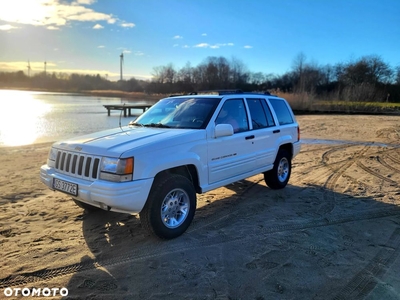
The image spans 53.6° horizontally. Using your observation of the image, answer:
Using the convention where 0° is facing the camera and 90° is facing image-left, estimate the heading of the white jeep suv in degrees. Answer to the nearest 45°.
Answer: approximately 45°
